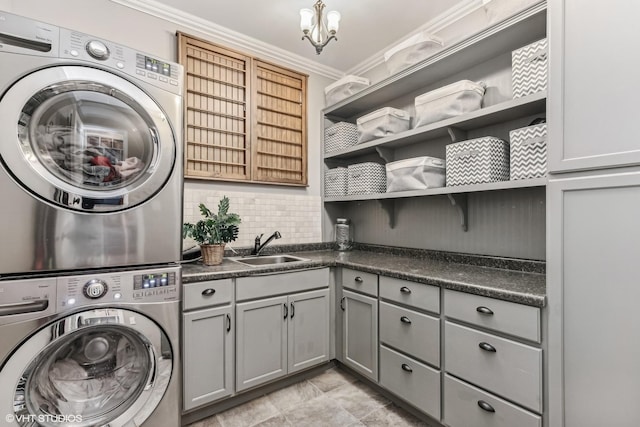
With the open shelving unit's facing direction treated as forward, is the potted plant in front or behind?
in front

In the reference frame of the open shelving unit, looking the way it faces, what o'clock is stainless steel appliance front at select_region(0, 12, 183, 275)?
The stainless steel appliance front is roughly at 12 o'clock from the open shelving unit.

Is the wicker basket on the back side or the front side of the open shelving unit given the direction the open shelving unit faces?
on the front side

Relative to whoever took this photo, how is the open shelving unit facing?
facing the viewer and to the left of the viewer

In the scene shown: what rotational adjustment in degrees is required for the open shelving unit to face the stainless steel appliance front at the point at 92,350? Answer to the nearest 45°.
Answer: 0° — it already faces it
